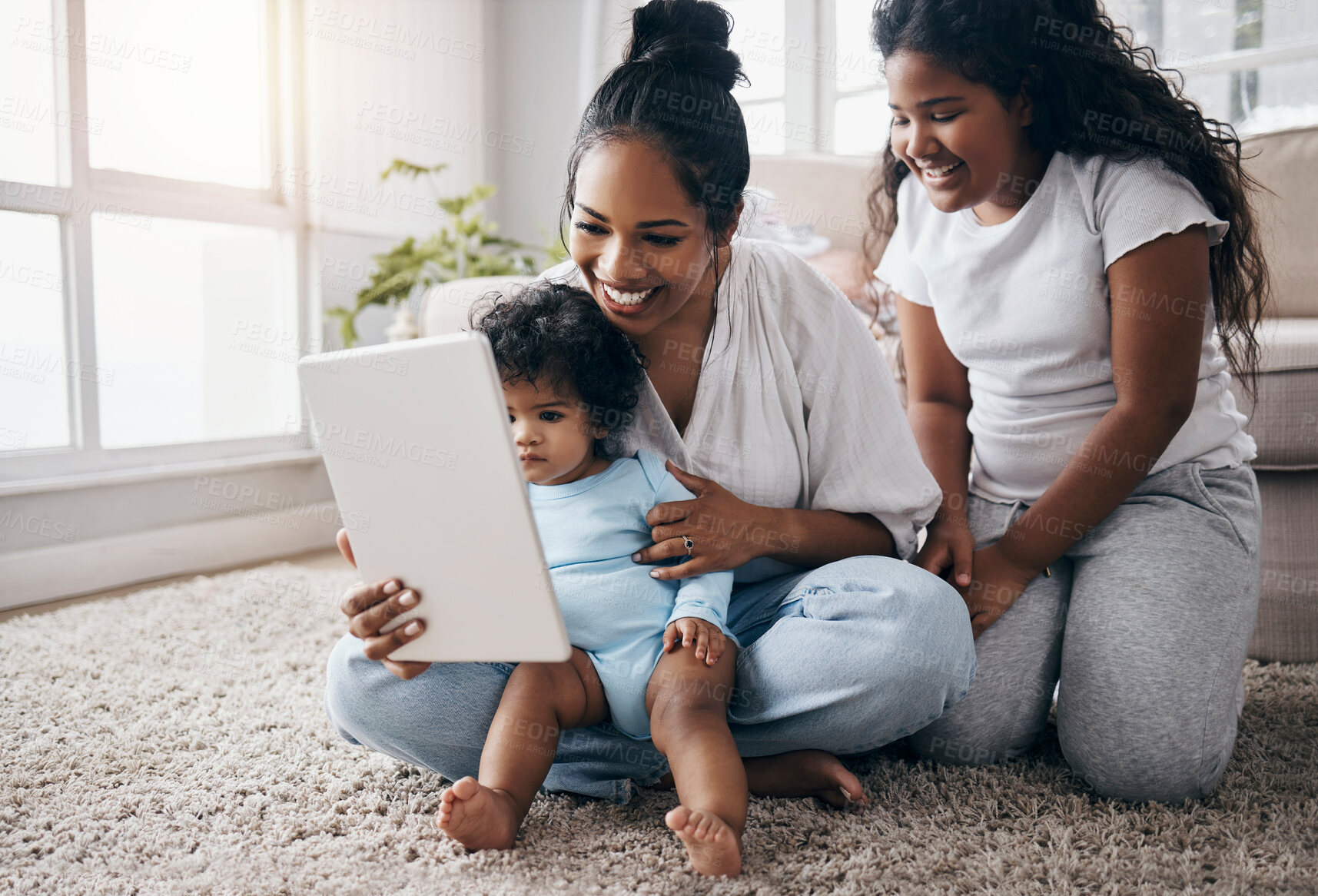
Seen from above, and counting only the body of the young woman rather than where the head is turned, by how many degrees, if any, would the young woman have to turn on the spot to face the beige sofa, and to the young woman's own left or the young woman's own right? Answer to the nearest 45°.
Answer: approximately 180°

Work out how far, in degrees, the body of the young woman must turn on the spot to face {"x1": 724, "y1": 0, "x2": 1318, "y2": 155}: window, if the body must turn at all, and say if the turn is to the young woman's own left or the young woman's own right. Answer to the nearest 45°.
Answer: approximately 135° to the young woman's own right

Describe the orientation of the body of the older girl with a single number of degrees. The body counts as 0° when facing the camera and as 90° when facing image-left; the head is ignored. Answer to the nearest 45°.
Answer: approximately 45°

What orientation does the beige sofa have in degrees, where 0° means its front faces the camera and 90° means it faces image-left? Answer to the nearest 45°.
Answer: approximately 0°

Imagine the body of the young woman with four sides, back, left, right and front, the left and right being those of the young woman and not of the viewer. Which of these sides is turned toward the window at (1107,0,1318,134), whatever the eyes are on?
back

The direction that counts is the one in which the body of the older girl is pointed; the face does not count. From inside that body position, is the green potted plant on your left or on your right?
on your right
